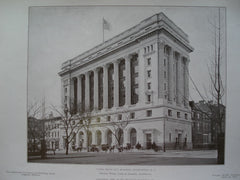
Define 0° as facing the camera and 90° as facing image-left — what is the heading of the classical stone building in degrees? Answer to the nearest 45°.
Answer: approximately 45°
